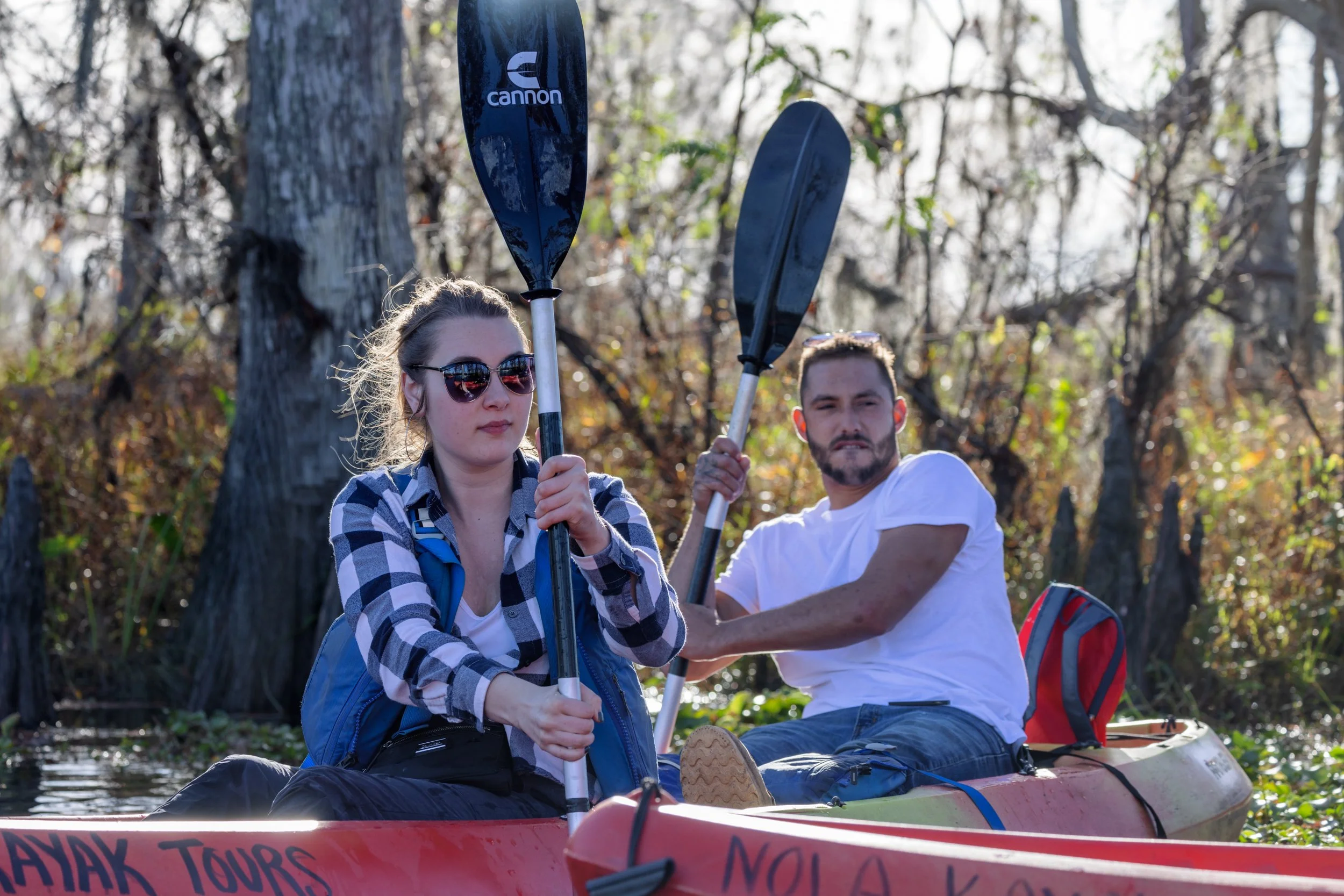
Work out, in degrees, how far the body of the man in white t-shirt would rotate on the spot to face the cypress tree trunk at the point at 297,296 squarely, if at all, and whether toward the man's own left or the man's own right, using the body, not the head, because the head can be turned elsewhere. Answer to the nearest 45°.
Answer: approximately 90° to the man's own right

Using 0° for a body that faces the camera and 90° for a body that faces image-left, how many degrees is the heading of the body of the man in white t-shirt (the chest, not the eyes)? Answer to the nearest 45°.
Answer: approximately 45°
